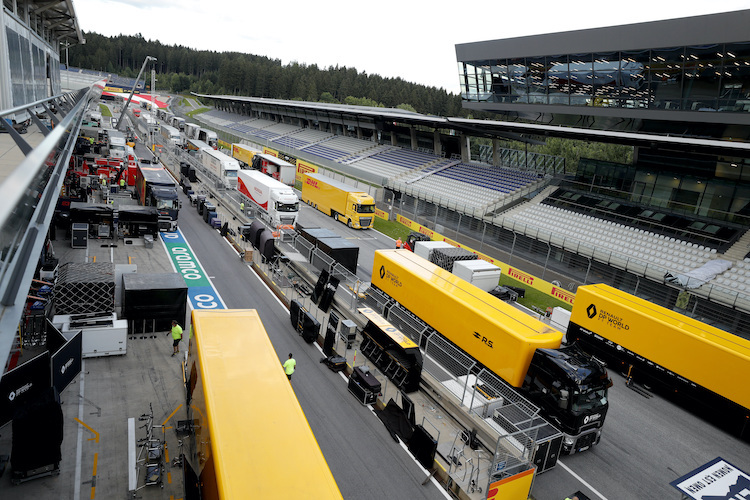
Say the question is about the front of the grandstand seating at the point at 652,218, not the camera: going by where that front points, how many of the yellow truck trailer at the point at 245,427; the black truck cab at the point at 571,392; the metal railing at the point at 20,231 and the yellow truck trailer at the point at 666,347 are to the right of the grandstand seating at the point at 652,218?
0

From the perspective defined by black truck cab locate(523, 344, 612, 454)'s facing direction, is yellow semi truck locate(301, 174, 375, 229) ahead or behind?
behind

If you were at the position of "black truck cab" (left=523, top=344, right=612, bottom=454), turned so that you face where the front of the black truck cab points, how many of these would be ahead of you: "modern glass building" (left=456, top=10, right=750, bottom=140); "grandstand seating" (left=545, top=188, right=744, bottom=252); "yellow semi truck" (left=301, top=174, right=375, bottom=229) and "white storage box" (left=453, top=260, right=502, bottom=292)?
0

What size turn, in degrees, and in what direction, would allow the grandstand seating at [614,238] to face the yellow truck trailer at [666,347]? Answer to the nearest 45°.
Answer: approximately 45° to its left

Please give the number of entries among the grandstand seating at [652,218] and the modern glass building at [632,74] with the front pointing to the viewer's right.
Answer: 0

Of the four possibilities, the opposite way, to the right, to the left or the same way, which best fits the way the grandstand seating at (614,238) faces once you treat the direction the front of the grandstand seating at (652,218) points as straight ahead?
the same way

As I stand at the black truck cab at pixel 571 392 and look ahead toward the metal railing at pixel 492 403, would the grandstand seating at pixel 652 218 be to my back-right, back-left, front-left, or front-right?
back-right

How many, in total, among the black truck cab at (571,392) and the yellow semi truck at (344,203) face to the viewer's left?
0

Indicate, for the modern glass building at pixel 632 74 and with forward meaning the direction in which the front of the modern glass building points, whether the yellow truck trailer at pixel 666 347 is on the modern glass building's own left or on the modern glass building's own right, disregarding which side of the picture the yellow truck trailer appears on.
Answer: on the modern glass building's own left

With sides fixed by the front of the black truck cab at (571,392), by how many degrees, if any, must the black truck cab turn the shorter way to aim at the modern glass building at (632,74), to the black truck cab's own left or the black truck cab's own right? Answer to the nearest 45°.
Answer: approximately 135° to the black truck cab's own left

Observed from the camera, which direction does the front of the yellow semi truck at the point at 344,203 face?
facing the viewer and to the right of the viewer

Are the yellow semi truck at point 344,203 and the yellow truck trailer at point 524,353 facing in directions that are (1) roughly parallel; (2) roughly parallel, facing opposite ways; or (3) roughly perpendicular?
roughly parallel

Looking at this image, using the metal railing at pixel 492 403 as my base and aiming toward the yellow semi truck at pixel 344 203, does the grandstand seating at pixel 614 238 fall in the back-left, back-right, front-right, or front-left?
front-right

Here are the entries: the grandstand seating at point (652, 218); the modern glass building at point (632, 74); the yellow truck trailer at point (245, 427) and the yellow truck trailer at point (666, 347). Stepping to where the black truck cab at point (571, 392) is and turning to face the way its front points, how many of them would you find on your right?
1

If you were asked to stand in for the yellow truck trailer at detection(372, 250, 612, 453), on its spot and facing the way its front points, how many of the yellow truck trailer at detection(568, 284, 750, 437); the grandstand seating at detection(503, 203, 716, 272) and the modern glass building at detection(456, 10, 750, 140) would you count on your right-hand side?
0

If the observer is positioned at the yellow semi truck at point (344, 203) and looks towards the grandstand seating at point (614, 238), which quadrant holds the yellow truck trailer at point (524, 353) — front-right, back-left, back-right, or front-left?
front-right

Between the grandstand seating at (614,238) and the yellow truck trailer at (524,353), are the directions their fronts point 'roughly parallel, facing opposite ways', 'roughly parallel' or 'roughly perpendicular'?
roughly perpendicular

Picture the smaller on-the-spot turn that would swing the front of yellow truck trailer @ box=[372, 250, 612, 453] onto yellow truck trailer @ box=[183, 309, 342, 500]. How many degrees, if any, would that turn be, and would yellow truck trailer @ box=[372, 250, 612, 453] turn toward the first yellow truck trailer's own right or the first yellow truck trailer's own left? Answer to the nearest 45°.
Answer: approximately 90° to the first yellow truck trailer's own right

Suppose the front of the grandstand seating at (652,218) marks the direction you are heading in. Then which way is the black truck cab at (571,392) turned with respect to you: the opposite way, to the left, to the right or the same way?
to the left

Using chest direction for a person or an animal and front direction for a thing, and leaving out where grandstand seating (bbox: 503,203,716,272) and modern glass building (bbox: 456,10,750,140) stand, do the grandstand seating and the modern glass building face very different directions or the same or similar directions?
same or similar directions

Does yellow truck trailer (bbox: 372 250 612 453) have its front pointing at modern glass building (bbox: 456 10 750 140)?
no

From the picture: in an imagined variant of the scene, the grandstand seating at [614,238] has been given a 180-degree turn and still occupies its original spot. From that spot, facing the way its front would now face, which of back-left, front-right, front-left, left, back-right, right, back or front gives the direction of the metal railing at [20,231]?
back-right

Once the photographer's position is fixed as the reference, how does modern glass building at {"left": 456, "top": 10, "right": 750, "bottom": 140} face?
facing the viewer and to the left of the viewer
